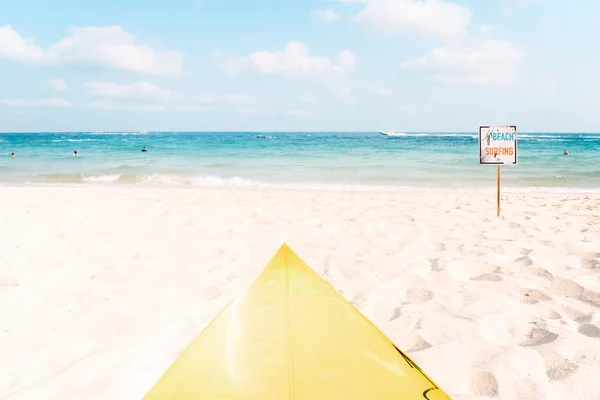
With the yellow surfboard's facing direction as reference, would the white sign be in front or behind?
in front

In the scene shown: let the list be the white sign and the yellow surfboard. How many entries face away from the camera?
1

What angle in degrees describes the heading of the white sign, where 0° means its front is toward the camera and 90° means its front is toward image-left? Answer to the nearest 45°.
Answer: approximately 0°

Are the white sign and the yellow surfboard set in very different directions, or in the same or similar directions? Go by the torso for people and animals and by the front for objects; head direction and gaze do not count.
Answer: very different directions

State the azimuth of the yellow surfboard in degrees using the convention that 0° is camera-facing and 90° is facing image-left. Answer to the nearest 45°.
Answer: approximately 180°

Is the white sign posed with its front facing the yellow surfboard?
yes
